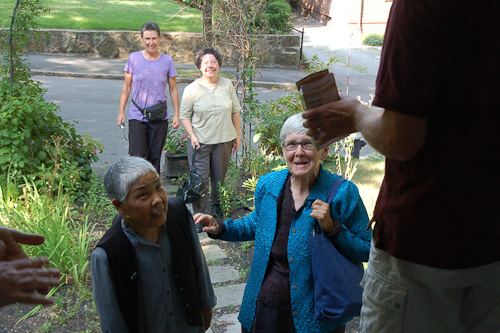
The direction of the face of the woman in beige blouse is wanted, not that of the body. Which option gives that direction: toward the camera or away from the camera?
toward the camera

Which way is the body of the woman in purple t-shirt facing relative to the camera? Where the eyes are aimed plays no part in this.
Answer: toward the camera

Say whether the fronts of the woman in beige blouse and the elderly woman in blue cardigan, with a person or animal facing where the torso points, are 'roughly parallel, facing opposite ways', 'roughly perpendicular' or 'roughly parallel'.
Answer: roughly parallel

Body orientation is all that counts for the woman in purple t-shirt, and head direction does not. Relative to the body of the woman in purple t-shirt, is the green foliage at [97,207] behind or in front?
in front

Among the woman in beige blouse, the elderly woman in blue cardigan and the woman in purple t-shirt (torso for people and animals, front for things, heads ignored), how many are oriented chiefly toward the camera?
3

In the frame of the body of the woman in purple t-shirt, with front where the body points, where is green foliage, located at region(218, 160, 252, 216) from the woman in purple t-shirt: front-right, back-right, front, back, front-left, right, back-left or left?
front-left

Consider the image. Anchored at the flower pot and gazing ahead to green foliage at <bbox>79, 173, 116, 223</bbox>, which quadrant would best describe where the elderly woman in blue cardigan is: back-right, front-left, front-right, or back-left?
front-left

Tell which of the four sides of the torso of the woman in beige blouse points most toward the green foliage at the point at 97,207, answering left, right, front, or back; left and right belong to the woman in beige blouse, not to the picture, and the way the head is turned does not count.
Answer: right

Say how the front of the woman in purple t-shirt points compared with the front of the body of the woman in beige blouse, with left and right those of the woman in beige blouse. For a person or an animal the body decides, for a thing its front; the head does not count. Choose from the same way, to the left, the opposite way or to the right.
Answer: the same way

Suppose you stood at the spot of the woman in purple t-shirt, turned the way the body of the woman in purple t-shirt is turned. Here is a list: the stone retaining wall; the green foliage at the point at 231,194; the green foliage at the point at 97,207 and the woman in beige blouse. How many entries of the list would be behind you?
1

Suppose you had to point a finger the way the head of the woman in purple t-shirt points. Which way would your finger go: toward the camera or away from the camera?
toward the camera

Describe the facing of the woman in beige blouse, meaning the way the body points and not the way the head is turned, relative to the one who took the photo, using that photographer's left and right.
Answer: facing the viewer

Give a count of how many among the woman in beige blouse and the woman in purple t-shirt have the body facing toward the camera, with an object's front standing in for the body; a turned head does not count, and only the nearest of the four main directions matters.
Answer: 2

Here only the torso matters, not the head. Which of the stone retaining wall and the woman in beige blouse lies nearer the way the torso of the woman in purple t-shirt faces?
the woman in beige blouse

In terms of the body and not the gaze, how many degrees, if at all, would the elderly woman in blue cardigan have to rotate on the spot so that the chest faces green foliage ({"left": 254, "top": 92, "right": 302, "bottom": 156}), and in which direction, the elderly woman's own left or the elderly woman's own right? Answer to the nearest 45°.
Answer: approximately 180°
